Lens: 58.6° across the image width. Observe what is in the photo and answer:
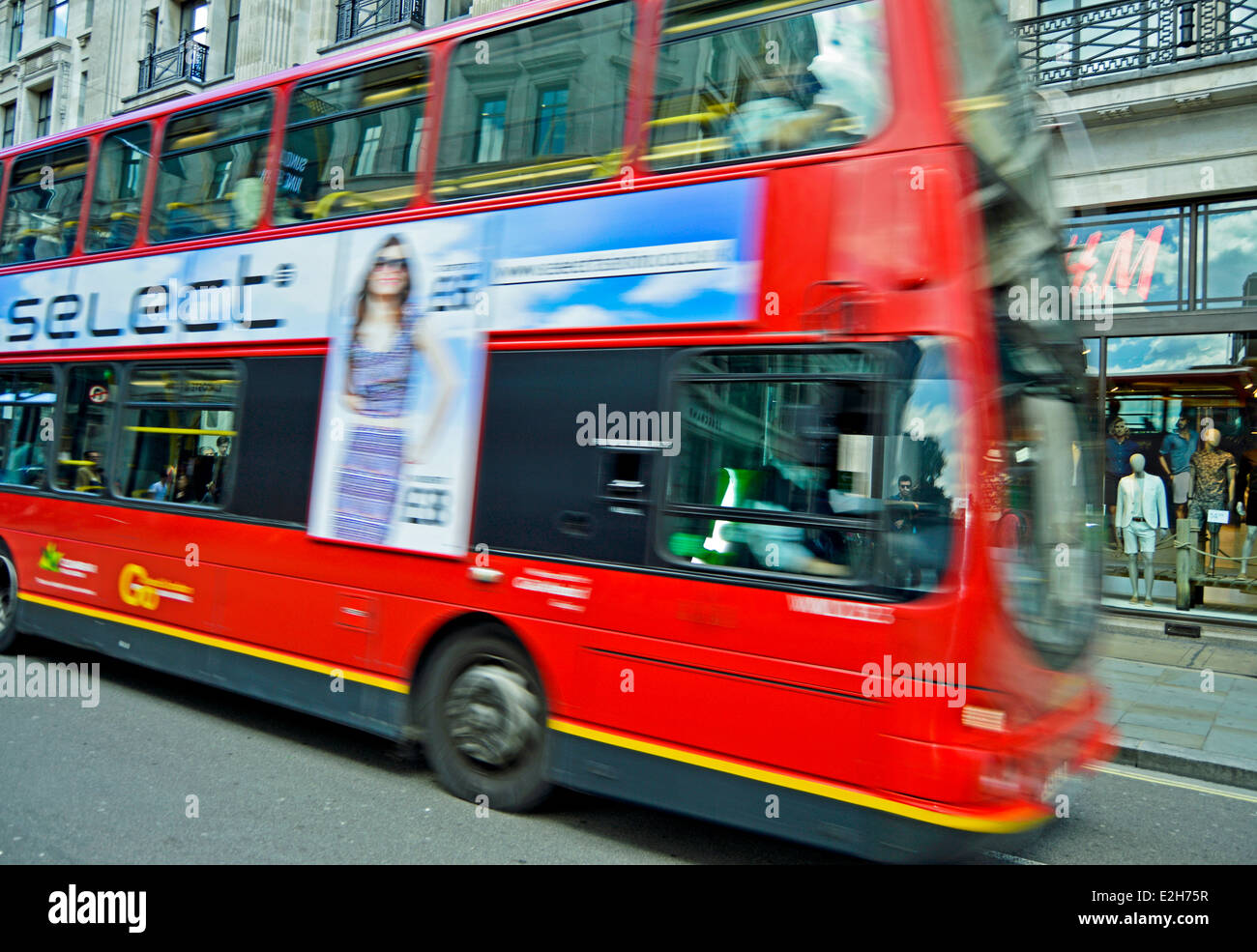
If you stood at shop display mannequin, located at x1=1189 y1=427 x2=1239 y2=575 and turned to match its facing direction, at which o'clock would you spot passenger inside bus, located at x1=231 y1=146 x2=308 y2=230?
The passenger inside bus is roughly at 1 o'clock from the shop display mannequin.

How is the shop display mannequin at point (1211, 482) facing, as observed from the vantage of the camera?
facing the viewer

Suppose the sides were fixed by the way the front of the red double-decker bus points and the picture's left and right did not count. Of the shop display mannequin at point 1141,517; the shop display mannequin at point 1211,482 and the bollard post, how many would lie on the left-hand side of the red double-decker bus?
3

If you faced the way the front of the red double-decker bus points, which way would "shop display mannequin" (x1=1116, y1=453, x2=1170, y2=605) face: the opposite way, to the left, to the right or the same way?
to the right

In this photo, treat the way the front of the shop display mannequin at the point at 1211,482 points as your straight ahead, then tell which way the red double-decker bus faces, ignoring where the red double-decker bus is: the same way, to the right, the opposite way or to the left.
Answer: to the left

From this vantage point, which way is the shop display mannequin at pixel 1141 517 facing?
toward the camera

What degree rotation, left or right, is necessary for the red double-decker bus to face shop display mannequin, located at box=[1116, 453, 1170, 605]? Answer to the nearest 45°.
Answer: approximately 90° to its left

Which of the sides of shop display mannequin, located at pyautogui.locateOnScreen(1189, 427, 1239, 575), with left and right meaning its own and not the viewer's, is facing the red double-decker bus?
front

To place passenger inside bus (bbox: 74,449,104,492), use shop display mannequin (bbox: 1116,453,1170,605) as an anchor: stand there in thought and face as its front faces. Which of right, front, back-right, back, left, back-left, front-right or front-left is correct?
front-right

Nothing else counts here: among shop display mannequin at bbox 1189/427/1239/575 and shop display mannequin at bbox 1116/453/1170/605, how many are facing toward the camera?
2
